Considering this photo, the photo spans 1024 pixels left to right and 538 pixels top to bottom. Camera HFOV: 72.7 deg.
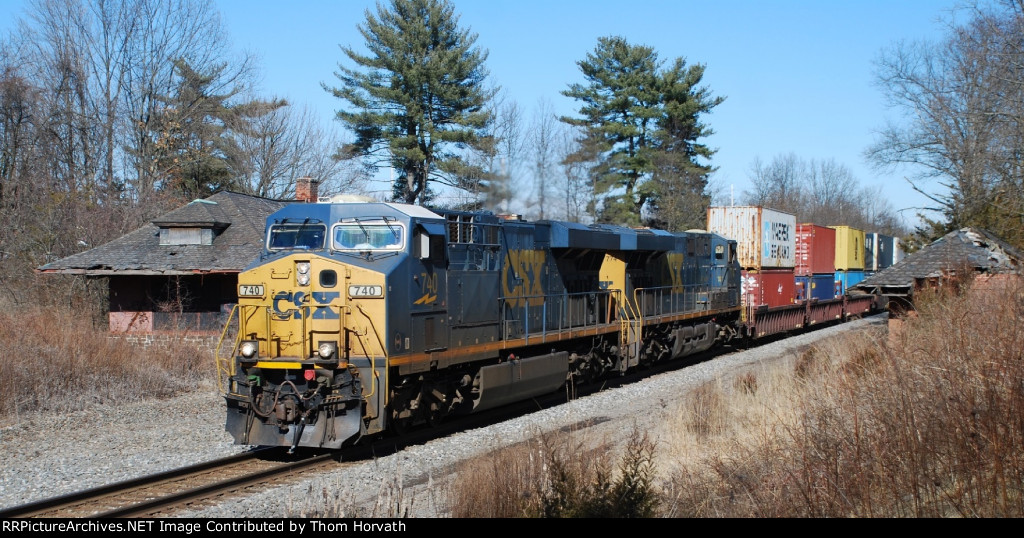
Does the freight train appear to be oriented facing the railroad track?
yes

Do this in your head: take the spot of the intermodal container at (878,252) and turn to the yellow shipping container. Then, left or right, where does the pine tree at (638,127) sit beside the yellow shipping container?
right

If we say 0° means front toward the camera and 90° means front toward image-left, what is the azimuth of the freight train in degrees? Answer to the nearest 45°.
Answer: approximately 45°

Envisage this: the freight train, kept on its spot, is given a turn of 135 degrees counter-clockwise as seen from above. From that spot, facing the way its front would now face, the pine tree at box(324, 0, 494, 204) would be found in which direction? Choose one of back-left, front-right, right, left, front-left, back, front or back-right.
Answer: left

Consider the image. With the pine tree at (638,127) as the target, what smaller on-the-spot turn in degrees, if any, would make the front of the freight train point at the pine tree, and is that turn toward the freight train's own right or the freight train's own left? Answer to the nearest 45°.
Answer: approximately 135° to the freight train's own right
